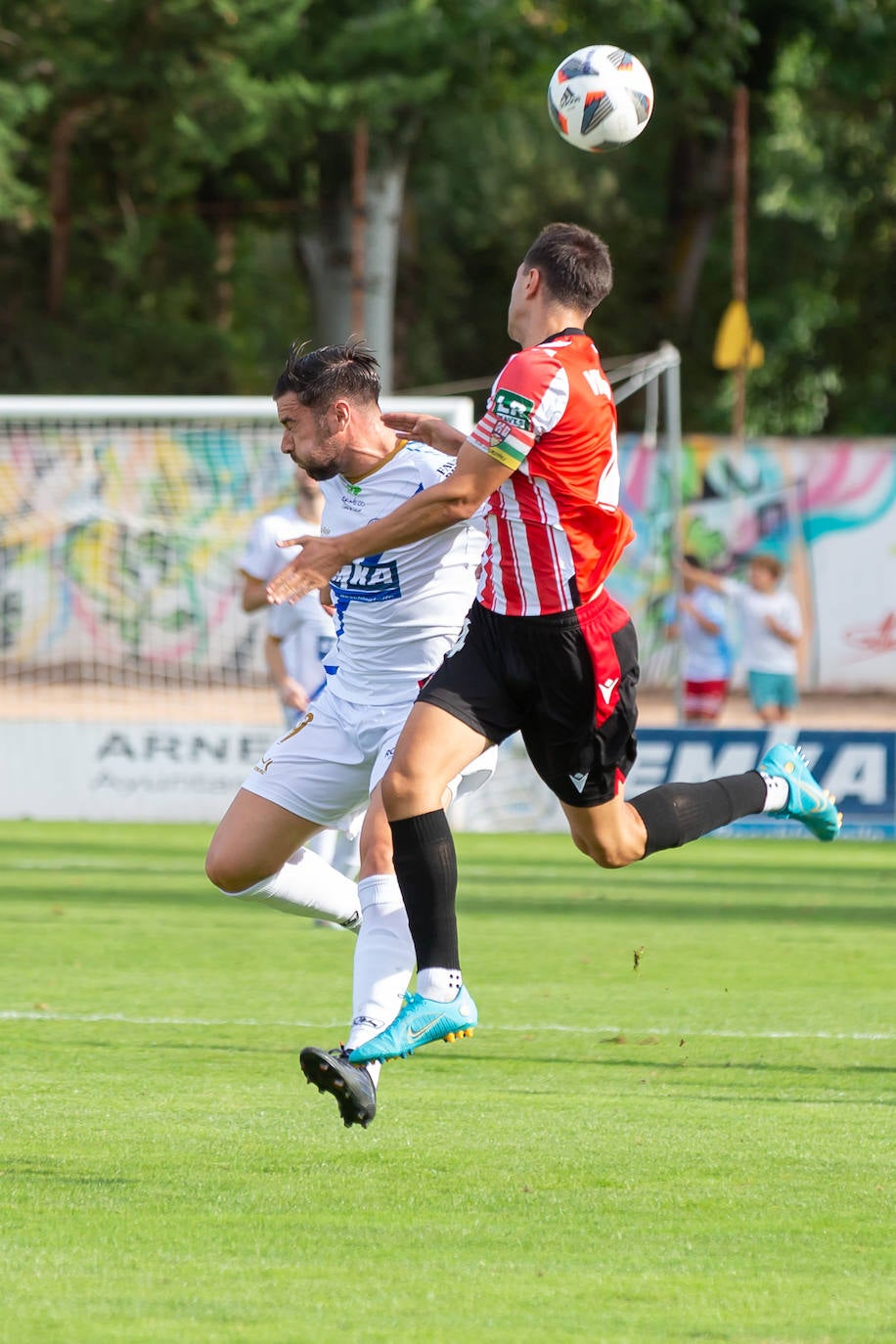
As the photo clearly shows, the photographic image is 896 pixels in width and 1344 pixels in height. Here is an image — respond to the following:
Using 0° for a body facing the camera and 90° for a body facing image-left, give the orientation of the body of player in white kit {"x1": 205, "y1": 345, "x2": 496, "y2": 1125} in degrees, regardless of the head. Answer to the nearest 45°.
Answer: approximately 45°

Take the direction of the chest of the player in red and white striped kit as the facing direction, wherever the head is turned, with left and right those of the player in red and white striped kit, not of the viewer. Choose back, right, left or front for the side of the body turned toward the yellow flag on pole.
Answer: right

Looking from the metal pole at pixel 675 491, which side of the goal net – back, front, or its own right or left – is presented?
left

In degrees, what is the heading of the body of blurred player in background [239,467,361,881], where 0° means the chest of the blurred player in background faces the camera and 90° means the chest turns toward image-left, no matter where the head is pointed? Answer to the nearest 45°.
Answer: approximately 315°

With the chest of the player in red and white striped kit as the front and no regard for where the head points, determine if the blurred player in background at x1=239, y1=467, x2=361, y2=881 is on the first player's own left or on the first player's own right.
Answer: on the first player's own right

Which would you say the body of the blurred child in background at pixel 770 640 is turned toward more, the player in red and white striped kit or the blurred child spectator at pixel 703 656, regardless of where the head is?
the player in red and white striped kit

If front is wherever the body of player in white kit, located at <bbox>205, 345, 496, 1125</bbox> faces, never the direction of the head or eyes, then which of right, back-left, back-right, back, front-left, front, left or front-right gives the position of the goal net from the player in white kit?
back-right

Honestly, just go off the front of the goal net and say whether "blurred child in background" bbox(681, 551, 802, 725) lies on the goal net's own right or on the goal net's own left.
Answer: on the goal net's own left

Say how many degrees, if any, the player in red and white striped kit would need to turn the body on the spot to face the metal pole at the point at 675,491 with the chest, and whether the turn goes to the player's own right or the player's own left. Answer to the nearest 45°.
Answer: approximately 90° to the player's own right

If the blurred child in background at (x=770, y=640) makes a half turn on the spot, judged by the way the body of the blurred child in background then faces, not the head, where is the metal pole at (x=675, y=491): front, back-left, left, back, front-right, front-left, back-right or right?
left

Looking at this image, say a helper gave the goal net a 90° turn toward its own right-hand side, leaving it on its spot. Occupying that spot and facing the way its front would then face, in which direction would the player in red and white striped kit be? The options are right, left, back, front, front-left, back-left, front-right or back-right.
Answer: left

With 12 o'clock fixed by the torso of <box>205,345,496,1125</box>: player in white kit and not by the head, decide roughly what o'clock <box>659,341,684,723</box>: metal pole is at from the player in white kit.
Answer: The metal pole is roughly at 5 o'clock from the player in white kit.

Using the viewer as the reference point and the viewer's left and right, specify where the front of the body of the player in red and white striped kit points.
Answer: facing to the left of the viewer
